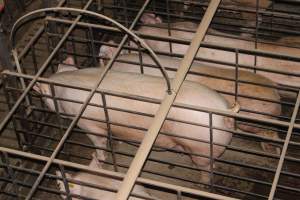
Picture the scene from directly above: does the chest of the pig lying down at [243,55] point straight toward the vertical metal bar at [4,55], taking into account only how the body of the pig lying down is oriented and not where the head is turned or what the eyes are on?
yes

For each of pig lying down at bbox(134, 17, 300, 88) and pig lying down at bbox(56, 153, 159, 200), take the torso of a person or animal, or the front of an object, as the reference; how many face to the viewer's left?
2

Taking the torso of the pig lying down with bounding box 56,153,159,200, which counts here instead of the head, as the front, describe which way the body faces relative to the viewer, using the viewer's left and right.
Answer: facing to the left of the viewer

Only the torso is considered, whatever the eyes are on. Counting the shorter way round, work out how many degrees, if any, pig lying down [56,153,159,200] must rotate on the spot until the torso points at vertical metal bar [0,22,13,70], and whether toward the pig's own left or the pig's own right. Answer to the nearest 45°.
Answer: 0° — it already faces it

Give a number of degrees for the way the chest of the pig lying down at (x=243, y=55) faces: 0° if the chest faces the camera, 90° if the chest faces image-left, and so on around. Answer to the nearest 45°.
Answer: approximately 90°
